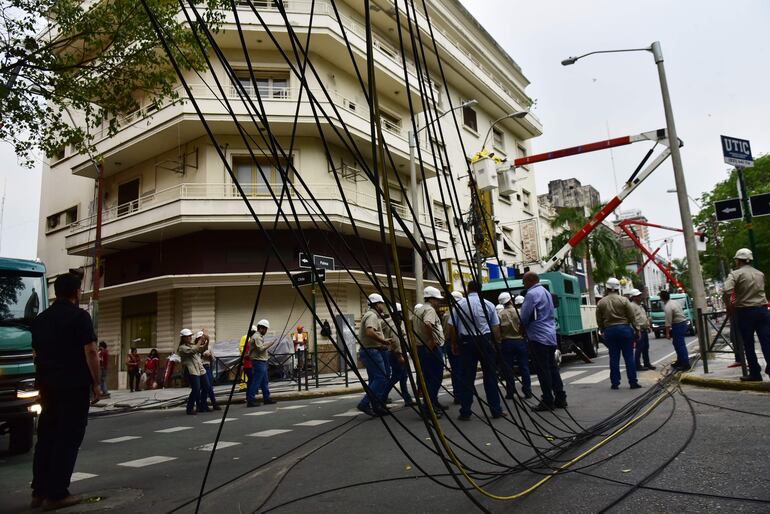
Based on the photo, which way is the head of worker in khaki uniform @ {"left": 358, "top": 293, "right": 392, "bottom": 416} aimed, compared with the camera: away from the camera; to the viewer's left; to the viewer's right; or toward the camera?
to the viewer's right

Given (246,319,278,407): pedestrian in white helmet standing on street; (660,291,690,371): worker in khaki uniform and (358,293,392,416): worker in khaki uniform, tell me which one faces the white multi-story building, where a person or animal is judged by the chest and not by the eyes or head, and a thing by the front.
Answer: (660,291,690,371): worker in khaki uniform

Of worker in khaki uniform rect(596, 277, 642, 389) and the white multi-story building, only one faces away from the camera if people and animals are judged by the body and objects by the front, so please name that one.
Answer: the worker in khaki uniform

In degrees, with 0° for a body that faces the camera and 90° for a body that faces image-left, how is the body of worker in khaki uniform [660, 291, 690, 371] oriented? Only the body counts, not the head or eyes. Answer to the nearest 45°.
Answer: approximately 90°
